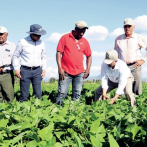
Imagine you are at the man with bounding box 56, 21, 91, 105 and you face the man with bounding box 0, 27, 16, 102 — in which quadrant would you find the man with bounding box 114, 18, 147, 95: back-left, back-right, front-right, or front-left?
back-right

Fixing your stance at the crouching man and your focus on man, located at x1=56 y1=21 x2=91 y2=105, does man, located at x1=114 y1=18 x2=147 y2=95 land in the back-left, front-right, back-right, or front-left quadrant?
back-right

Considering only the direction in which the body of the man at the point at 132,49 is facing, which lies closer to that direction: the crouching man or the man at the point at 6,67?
the crouching man

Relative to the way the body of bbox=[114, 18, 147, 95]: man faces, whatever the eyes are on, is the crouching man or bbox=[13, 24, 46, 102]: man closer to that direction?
the crouching man

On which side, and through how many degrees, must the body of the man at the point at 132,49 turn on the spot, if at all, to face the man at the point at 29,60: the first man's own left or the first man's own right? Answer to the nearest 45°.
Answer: approximately 45° to the first man's own right

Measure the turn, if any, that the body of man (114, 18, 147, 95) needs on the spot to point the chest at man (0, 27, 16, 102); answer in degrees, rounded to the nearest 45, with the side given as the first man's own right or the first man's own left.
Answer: approximately 90° to the first man's own right

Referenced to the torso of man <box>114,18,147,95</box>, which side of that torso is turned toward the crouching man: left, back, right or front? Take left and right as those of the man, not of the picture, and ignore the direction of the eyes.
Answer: front

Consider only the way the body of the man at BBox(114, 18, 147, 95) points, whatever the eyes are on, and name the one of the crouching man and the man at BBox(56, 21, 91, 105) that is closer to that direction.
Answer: the crouching man

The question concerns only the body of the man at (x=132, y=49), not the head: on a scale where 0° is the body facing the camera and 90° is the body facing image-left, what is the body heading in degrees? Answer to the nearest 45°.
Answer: approximately 0°

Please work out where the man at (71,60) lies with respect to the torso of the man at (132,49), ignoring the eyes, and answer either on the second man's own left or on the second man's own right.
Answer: on the second man's own right
